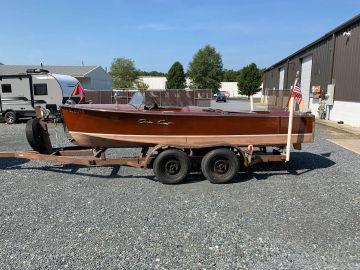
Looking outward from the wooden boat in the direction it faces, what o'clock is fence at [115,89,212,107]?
The fence is roughly at 3 o'clock from the wooden boat.

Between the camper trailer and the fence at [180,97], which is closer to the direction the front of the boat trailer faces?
the camper trailer

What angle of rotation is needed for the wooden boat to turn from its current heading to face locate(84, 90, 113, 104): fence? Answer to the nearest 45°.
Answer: approximately 90° to its right

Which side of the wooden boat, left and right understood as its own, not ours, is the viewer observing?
left

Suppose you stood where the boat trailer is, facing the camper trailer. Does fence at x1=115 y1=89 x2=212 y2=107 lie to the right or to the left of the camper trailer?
right

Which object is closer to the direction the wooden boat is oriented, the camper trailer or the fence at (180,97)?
the camper trailer

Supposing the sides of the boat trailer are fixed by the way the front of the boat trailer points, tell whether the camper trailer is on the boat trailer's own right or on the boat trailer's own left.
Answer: on the boat trailer's own right

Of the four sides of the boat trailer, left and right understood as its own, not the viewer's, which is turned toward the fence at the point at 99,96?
right

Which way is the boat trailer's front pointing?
to the viewer's left

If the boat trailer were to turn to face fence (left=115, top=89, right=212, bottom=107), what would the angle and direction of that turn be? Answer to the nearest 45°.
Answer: approximately 90° to its right
